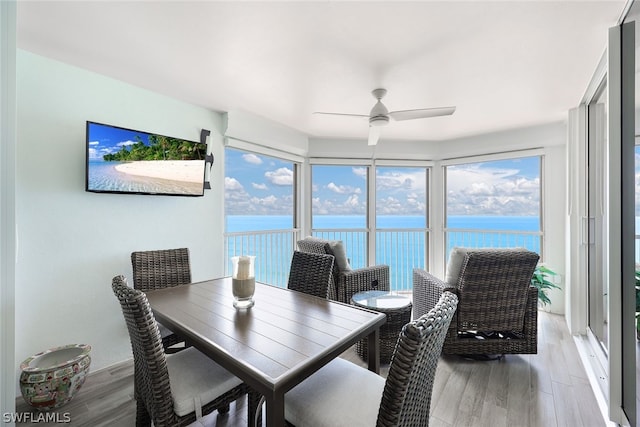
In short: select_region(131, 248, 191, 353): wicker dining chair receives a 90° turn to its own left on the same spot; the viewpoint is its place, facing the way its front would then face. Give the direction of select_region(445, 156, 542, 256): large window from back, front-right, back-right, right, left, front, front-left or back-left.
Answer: front-right

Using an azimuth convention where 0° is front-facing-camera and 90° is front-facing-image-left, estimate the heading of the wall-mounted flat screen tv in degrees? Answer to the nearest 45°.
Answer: approximately 315°

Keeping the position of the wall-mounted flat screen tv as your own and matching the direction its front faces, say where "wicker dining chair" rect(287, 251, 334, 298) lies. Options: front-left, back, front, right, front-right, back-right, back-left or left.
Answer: front

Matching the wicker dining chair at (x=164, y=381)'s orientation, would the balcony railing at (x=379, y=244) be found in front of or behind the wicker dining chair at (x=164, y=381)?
in front

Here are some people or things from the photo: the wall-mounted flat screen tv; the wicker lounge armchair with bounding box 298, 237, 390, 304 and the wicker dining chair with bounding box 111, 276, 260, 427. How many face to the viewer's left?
0

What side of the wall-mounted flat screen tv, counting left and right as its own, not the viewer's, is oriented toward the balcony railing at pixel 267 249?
left

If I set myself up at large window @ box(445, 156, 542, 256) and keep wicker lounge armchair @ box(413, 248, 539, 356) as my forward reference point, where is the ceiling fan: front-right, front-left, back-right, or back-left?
front-right

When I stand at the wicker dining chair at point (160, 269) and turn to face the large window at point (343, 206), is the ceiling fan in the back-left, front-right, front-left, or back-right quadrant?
front-right

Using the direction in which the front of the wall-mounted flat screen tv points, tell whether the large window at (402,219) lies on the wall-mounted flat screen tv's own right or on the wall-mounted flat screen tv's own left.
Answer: on the wall-mounted flat screen tv's own left

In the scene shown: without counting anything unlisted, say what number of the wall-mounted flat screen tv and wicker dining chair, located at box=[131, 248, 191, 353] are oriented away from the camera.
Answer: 0

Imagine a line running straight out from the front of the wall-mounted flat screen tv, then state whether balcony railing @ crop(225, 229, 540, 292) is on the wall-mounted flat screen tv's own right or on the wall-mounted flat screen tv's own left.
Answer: on the wall-mounted flat screen tv's own left

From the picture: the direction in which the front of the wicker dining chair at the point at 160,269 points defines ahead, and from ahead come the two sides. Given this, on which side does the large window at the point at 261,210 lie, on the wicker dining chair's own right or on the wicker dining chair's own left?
on the wicker dining chair's own left

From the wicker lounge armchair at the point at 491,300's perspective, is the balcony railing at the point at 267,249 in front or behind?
in front

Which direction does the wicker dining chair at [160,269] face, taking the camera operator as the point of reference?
facing the viewer and to the right of the viewer

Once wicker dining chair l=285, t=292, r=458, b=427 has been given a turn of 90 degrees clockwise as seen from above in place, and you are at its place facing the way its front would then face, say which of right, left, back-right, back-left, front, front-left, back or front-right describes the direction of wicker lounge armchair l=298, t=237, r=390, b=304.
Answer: front-left

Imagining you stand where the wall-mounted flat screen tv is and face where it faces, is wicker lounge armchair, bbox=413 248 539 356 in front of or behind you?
in front
